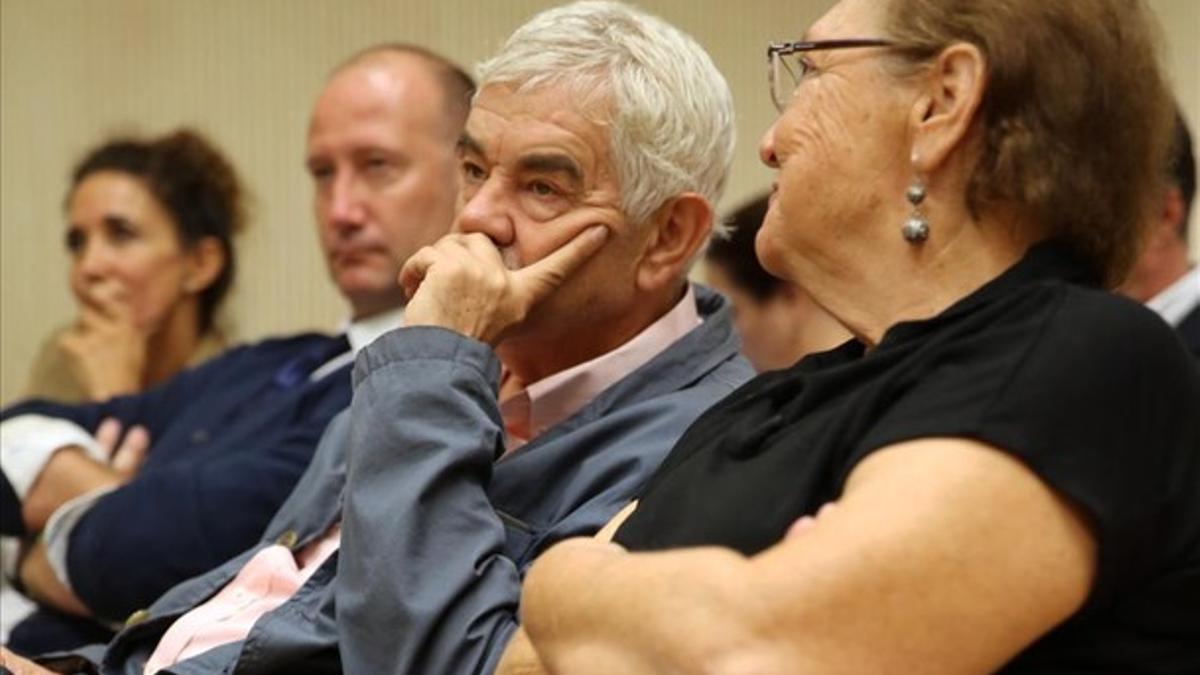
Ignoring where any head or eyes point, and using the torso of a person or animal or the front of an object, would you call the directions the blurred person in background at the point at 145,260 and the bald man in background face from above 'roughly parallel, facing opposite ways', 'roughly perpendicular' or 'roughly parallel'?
roughly parallel

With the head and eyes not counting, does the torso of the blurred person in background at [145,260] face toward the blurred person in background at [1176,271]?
no

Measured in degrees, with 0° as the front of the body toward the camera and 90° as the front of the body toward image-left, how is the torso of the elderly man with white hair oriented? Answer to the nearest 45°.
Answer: approximately 45°

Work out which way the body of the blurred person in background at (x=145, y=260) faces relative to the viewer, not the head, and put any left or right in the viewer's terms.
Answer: facing the viewer and to the left of the viewer

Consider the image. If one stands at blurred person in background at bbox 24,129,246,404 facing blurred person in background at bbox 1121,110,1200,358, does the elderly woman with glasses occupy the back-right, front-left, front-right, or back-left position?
front-right

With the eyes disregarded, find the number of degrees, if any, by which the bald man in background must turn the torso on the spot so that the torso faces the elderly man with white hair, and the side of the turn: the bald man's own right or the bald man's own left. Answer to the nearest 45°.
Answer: approximately 45° to the bald man's own left

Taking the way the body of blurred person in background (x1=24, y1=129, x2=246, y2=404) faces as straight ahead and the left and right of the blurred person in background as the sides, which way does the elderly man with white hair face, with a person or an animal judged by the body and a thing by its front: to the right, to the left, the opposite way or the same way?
the same way

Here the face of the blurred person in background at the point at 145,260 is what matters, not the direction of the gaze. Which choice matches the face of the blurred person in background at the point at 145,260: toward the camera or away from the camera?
toward the camera

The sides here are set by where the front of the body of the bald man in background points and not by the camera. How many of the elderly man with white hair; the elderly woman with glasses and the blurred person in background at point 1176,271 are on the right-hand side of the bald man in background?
0

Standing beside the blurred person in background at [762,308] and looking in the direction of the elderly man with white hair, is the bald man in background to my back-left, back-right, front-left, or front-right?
front-right

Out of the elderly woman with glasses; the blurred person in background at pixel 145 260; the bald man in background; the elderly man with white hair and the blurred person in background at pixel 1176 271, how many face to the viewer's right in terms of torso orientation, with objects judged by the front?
0
